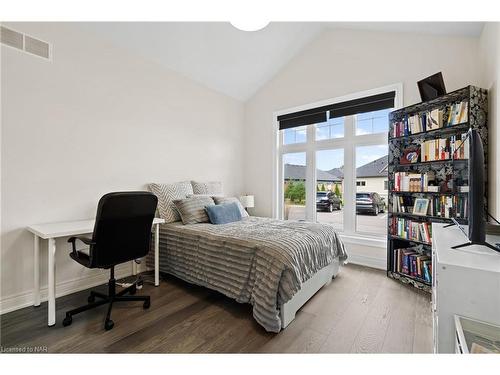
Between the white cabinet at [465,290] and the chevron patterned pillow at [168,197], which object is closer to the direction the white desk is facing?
the white cabinet

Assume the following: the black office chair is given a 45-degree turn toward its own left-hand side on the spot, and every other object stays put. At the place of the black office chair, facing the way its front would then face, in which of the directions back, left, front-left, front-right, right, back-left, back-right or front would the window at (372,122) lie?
back

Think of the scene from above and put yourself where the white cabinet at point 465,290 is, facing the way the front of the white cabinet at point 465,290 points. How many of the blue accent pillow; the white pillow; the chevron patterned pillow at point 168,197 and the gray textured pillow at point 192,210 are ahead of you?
4

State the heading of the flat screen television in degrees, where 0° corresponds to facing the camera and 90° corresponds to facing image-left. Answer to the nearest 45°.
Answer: approximately 90°

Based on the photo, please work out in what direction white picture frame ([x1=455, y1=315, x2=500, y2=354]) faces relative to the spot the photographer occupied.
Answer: facing to the left of the viewer

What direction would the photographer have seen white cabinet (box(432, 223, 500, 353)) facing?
facing to the left of the viewer

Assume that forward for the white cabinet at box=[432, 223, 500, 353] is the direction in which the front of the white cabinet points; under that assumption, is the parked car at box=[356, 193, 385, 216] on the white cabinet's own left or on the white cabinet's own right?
on the white cabinet's own right

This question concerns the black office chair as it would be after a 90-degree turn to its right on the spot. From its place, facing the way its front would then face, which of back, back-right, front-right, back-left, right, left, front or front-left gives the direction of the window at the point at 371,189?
front-right

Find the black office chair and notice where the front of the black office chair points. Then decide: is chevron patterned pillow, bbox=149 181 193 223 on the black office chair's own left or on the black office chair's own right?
on the black office chair's own right

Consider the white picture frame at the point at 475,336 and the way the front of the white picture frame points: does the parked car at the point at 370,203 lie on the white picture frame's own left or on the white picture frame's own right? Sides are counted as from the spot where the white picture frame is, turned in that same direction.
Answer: on the white picture frame's own right

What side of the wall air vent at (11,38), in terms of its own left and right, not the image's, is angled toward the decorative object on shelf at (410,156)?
front

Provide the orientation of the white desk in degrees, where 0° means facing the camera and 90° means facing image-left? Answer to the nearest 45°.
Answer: approximately 315°

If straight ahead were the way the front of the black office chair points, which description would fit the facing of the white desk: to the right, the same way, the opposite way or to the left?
the opposite way
